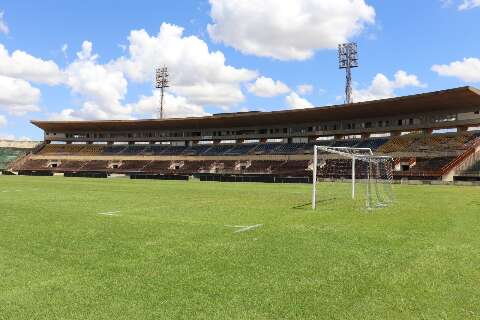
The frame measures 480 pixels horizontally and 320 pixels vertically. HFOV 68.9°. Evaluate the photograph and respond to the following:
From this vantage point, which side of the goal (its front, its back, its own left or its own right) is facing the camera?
left
